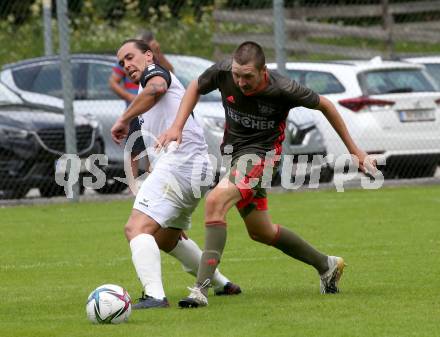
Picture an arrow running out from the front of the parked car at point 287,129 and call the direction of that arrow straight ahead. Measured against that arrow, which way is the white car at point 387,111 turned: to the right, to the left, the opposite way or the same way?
the opposite way

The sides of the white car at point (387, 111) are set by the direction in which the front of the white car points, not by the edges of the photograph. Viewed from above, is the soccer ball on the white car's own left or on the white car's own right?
on the white car's own left

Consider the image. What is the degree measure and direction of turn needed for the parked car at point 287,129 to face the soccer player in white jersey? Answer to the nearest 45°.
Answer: approximately 45° to its right

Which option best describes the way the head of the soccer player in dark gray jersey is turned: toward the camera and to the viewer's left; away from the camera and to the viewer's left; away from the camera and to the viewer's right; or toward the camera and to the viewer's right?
toward the camera and to the viewer's left

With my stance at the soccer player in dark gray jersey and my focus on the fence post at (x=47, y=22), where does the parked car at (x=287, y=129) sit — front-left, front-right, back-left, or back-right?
front-right

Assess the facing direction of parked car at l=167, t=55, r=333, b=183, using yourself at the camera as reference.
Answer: facing the viewer and to the right of the viewer

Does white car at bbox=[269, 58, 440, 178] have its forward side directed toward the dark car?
no

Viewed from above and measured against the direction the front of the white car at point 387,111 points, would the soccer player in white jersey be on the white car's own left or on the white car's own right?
on the white car's own left

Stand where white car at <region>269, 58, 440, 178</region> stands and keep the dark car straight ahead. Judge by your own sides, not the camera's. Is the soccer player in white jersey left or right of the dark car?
left

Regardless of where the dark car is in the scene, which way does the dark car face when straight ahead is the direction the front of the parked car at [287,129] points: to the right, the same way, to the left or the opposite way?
the same way

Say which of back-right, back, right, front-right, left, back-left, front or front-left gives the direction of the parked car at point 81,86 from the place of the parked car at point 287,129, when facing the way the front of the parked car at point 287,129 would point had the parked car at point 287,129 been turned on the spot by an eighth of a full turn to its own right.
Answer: right

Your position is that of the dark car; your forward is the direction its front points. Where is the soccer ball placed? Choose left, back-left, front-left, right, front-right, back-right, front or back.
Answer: front-right

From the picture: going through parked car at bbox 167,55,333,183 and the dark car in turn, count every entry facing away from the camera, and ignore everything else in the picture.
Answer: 0

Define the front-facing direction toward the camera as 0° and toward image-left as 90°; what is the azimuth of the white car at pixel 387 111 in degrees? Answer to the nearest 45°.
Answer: approximately 135°

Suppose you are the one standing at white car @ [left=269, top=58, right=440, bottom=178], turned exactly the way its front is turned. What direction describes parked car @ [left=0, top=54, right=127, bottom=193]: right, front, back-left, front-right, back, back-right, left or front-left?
front-left

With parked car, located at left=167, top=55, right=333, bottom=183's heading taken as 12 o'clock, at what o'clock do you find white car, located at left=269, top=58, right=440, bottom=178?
The white car is roughly at 10 o'clock from the parked car.
